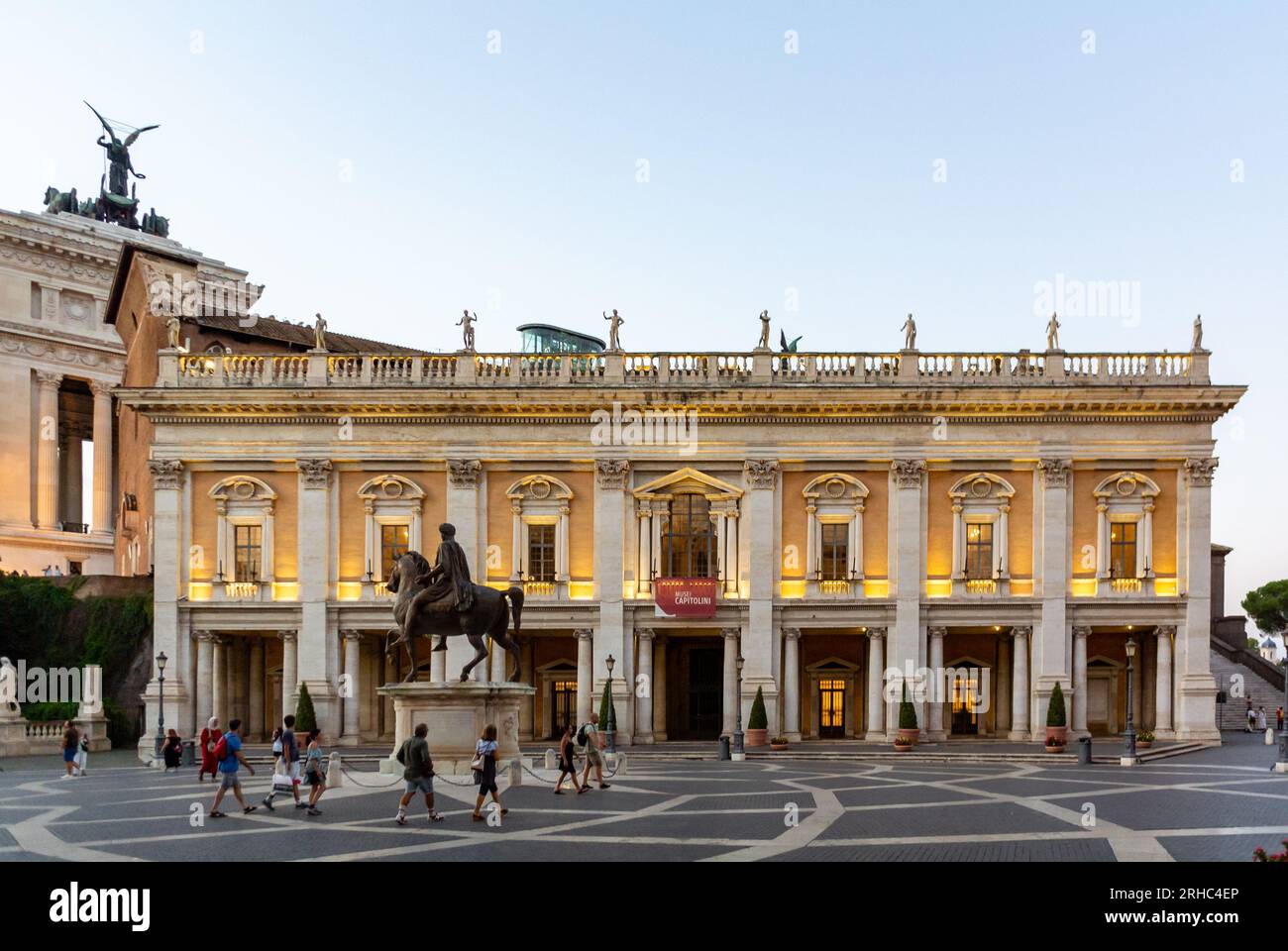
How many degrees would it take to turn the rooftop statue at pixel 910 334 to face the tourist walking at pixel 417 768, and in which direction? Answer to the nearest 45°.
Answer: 0° — it already faces them

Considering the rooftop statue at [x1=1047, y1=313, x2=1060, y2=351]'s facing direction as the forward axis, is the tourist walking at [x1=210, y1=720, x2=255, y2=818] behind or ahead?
ahead

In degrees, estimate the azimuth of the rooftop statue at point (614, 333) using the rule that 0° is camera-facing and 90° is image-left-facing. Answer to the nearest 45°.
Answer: approximately 0°
